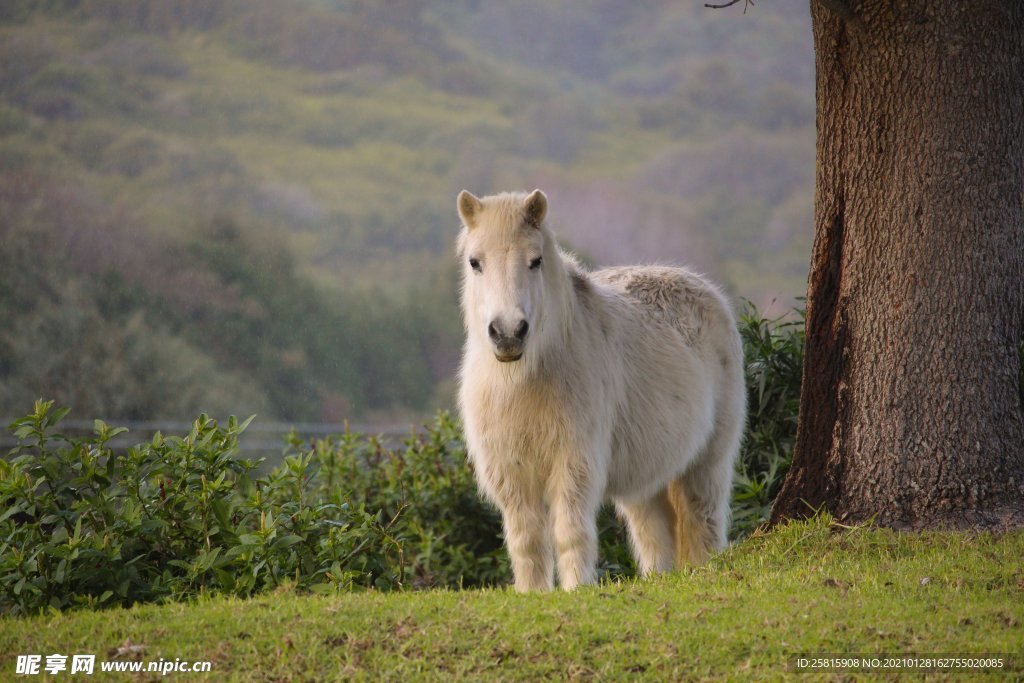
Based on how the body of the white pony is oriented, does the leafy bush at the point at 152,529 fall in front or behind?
in front

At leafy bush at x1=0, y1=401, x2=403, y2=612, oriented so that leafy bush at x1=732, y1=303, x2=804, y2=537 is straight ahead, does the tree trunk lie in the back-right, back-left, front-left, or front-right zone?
front-right

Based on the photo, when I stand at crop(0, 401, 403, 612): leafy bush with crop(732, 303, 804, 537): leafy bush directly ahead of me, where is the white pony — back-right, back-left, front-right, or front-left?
front-right

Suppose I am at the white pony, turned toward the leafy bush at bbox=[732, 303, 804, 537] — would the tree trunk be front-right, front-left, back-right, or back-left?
front-right

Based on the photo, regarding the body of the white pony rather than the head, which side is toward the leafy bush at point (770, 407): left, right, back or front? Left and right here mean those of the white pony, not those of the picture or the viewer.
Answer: back

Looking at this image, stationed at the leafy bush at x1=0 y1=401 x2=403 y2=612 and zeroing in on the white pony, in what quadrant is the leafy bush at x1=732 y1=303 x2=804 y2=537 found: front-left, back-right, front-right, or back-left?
front-left
